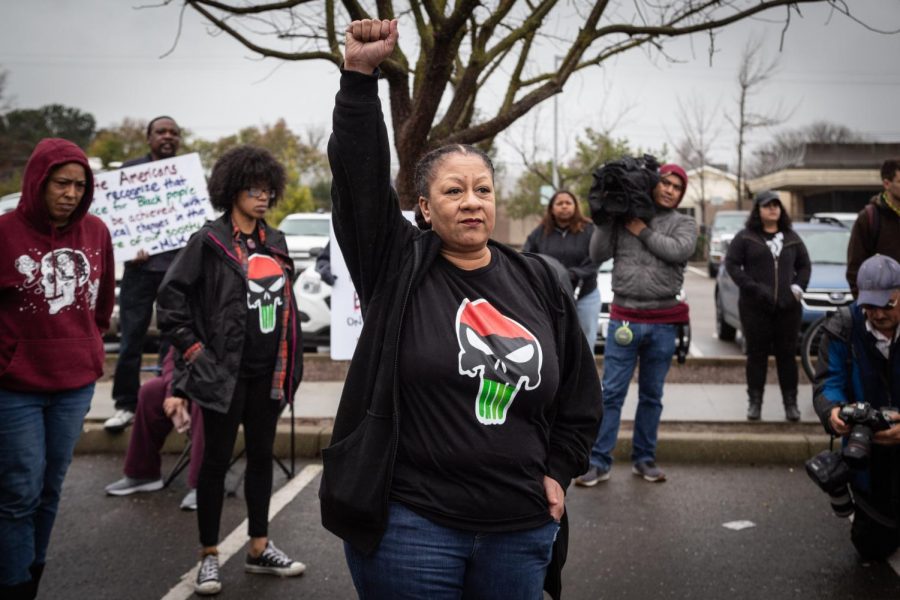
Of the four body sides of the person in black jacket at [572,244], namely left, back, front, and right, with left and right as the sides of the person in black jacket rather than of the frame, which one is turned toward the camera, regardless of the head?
front

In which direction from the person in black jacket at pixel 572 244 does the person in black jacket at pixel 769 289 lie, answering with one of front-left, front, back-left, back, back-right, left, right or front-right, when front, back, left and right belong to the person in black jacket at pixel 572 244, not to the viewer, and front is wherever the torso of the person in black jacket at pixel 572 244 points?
left

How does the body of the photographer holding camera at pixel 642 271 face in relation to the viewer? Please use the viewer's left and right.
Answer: facing the viewer and to the left of the viewer

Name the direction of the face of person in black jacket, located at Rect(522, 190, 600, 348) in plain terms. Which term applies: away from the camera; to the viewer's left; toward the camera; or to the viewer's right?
toward the camera

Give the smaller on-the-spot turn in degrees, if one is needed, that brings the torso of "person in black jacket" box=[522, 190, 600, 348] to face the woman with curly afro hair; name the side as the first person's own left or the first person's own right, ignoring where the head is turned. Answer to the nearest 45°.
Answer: approximately 45° to the first person's own right

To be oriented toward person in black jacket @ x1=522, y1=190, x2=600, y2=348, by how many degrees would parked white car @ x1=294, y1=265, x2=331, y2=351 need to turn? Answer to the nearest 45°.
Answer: approximately 45° to its left

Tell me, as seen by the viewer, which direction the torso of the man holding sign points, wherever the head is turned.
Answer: toward the camera

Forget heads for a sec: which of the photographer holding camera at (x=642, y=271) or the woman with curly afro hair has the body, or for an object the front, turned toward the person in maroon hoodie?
the photographer holding camera

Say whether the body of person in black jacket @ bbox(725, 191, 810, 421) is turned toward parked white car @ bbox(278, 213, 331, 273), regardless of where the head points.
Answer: no

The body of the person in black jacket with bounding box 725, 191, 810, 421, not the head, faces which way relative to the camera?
toward the camera

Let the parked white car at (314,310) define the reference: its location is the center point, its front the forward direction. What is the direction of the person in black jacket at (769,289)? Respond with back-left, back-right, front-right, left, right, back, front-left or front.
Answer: front-left

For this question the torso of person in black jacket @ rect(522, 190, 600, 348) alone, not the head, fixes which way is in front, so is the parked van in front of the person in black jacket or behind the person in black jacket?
behind

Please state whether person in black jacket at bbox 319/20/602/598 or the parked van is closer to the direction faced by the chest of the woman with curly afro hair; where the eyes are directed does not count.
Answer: the person in black jacket

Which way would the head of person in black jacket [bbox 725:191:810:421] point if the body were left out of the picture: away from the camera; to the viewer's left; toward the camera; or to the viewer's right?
toward the camera

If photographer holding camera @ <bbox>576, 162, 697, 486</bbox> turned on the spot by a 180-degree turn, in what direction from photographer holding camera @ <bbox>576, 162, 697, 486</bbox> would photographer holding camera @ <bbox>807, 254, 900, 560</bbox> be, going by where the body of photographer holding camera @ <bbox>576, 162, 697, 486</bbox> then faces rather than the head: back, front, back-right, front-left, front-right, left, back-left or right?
right

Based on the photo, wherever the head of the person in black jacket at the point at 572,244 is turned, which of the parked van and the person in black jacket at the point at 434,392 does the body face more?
the person in black jacket

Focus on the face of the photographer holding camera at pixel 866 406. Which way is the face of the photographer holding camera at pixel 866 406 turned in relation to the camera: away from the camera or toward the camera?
toward the camera

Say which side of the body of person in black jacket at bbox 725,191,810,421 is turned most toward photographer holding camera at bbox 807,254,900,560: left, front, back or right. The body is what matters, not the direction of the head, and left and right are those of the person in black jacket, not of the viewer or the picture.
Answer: front

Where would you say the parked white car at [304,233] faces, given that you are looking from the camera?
facing the viewer
